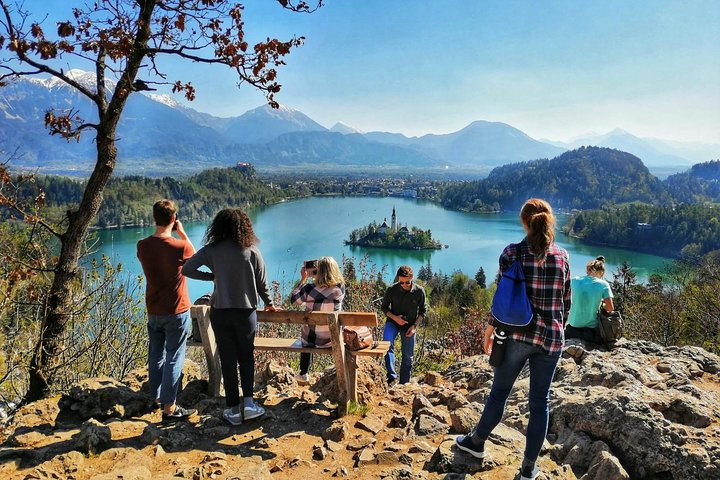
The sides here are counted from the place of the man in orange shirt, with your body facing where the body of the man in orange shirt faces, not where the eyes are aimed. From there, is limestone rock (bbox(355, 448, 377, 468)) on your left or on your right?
on your right

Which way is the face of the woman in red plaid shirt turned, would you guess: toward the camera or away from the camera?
away from the camera

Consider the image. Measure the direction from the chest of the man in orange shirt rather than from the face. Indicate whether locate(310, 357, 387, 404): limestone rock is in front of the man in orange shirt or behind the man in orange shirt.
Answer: in front

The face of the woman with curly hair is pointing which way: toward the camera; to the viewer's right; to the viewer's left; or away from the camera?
away from the camera

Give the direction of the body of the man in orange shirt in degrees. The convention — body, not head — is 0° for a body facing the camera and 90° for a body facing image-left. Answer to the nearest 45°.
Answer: approximately 225°

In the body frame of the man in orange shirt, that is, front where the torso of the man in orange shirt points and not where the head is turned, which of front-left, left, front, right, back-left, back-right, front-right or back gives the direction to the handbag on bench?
front-right

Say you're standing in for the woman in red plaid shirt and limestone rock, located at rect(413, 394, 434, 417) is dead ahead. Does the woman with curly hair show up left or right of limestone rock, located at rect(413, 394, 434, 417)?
left

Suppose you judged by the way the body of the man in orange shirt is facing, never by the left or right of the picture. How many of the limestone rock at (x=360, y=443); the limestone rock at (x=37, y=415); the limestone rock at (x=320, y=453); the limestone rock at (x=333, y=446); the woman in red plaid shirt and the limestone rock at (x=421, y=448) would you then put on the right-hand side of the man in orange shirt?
5

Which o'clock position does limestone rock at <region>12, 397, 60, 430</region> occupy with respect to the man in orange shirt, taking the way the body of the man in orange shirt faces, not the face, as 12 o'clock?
The limestone rock is roughly at 8 o'clock from the man in orange shirt.

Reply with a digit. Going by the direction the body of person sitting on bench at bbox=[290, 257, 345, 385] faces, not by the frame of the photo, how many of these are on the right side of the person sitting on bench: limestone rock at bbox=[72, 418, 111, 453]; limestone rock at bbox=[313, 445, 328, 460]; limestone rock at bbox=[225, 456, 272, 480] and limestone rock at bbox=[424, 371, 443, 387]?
1

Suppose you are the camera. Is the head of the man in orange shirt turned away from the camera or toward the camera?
away from the camera
